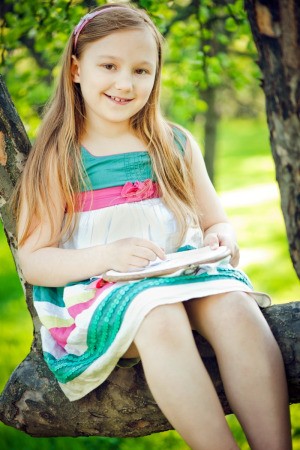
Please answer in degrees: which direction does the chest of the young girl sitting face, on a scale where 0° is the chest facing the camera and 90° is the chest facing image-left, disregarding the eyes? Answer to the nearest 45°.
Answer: approximately 315°

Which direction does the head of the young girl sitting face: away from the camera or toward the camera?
toward the camera
